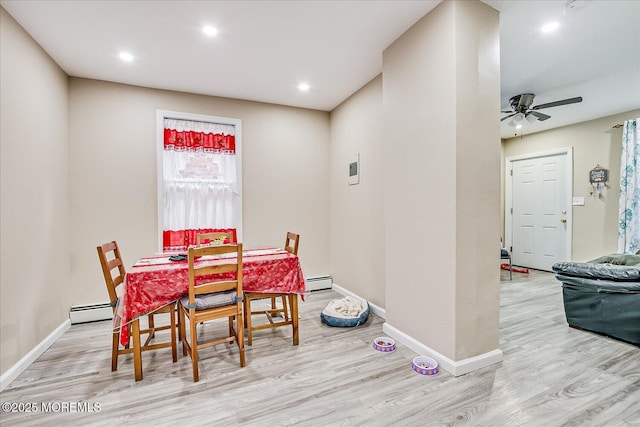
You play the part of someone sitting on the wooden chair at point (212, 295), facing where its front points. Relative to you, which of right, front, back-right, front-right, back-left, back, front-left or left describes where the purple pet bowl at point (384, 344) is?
back-right

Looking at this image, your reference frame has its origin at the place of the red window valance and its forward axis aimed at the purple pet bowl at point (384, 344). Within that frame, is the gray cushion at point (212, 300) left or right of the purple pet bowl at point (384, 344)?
right

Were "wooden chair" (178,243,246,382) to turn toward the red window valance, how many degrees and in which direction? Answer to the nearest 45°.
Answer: approximately 45° to its right

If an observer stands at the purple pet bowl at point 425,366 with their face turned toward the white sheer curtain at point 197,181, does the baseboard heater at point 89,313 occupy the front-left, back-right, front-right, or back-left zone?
front-left

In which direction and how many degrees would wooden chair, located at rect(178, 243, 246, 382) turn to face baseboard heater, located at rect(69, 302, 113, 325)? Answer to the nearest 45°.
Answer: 0° — it already faces it

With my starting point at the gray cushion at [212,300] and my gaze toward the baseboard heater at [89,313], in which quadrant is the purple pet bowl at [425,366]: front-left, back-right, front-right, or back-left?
back-right

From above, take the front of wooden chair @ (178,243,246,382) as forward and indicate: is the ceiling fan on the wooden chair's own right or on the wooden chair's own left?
on the wooden chair's own right

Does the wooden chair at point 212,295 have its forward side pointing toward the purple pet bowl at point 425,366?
no

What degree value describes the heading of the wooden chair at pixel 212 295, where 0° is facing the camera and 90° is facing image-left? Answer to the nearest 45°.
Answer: approximately 135°

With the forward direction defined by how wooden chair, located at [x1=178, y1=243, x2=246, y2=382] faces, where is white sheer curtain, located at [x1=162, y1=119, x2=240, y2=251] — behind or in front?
in front

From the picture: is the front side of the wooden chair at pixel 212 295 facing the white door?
no
